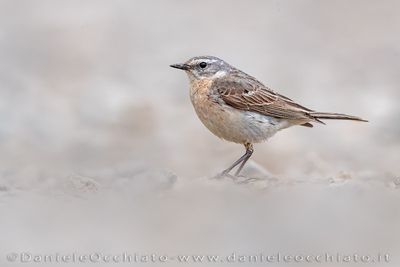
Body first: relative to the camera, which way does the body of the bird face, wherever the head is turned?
to the viewer's left
